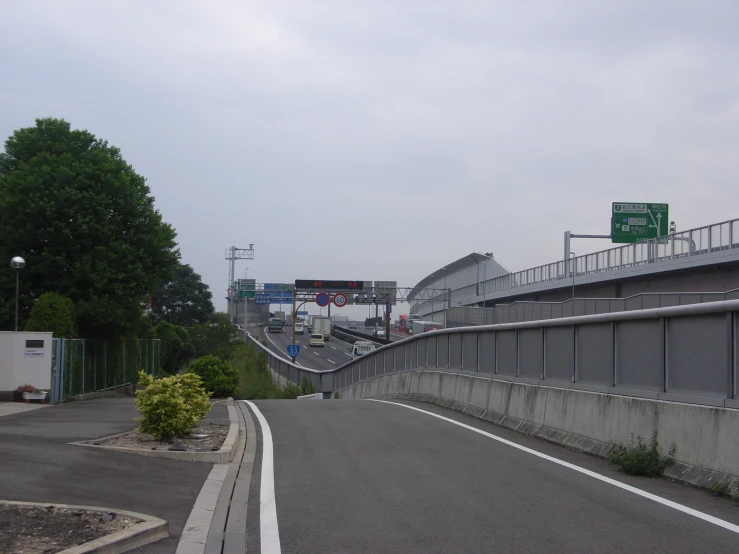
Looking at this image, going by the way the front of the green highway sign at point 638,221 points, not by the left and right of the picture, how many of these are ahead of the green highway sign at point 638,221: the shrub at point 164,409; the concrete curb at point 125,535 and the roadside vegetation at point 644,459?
3

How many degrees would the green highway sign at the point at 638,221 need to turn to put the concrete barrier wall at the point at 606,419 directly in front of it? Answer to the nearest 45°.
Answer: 0° — it already faces it

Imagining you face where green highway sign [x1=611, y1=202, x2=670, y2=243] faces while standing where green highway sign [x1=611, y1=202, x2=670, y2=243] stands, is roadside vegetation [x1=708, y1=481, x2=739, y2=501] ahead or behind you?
ahead

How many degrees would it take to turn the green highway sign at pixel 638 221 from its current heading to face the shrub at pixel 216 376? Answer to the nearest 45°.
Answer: approximately 45° to its right

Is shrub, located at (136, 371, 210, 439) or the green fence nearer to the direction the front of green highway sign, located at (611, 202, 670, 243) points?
the shrub

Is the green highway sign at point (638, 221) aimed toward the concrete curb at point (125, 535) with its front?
yes

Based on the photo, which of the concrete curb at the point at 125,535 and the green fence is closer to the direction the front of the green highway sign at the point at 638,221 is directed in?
the concrete curb

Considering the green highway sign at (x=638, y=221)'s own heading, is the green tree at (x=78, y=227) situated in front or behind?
in front

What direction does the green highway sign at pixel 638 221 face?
toward the camera

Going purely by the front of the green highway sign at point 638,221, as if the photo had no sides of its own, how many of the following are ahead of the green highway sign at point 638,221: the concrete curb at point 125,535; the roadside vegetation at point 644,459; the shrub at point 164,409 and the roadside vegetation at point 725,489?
4
